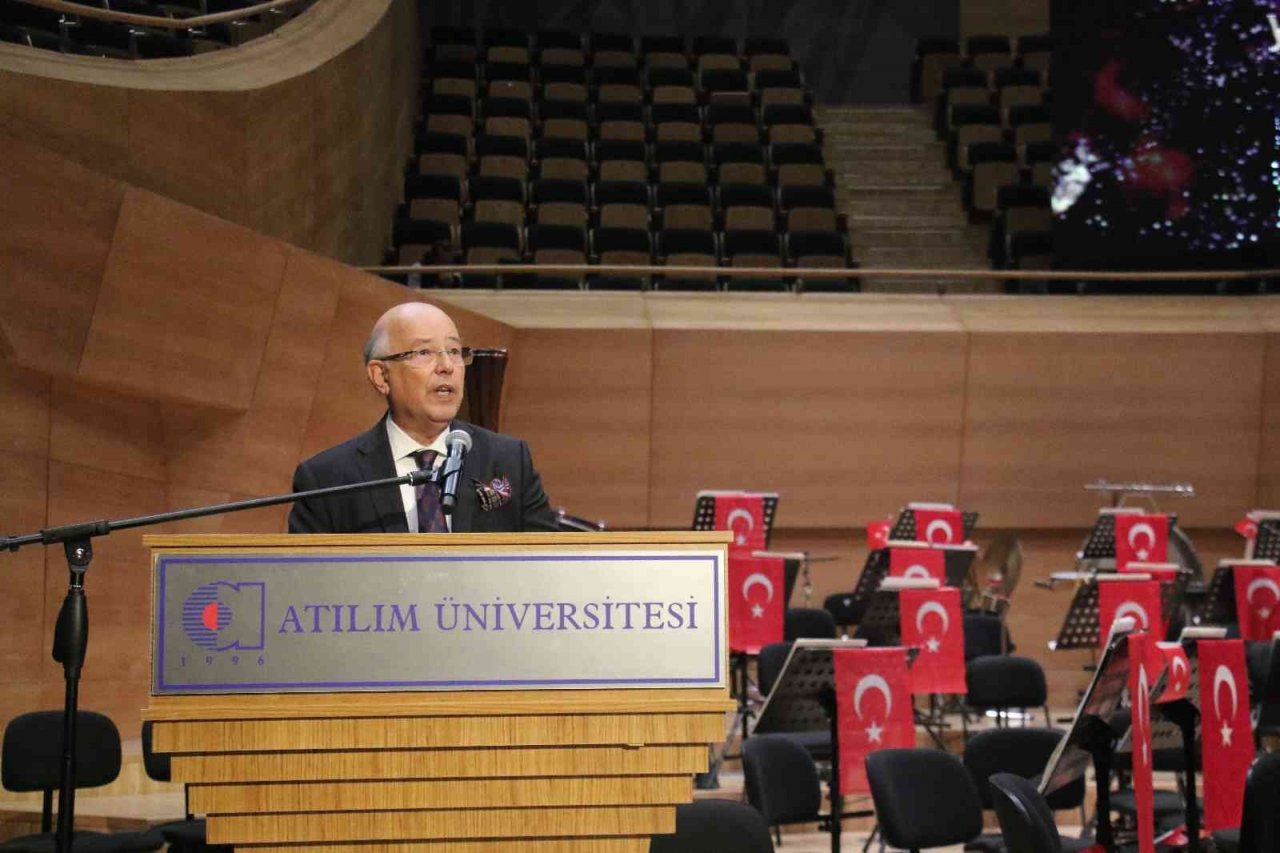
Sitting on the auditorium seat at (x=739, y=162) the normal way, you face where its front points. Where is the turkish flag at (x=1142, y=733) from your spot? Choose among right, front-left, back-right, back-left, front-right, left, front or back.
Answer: front

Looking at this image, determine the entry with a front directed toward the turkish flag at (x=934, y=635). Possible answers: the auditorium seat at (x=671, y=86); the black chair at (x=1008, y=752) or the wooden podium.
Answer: the auditorium seat

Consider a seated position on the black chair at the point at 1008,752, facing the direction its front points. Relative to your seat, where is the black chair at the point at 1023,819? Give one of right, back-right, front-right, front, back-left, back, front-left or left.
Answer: front

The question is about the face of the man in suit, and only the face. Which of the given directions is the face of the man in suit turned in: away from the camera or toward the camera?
toward the camera

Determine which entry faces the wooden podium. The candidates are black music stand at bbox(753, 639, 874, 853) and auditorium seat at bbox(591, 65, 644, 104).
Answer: the auditorium seat

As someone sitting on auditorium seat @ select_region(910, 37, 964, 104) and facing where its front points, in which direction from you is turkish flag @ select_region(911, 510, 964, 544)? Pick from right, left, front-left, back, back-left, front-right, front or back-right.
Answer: front-left

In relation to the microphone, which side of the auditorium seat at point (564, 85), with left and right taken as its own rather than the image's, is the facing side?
front

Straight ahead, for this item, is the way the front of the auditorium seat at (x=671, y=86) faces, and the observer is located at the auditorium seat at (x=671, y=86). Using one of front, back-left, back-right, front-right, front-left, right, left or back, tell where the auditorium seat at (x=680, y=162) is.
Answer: front

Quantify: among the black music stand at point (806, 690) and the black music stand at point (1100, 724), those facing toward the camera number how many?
0

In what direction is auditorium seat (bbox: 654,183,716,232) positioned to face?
toward the camera

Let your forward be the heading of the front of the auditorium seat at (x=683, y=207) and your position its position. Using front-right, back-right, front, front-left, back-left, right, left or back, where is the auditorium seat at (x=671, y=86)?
back

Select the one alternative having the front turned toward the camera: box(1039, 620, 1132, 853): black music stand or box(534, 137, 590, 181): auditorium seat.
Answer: the auditorium seat

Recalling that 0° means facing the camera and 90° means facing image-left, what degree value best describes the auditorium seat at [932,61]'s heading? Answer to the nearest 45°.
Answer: approximately 45°

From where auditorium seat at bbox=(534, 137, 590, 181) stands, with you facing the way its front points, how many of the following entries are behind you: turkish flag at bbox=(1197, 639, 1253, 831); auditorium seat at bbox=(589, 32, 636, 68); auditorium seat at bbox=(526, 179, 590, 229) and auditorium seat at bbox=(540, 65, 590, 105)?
2

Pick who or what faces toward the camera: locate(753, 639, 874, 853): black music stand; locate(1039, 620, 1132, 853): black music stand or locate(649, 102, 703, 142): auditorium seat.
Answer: the auditorium seat

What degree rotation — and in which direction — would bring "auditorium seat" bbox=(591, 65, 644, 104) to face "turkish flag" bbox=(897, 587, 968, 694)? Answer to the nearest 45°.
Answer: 0° — it already faces it
